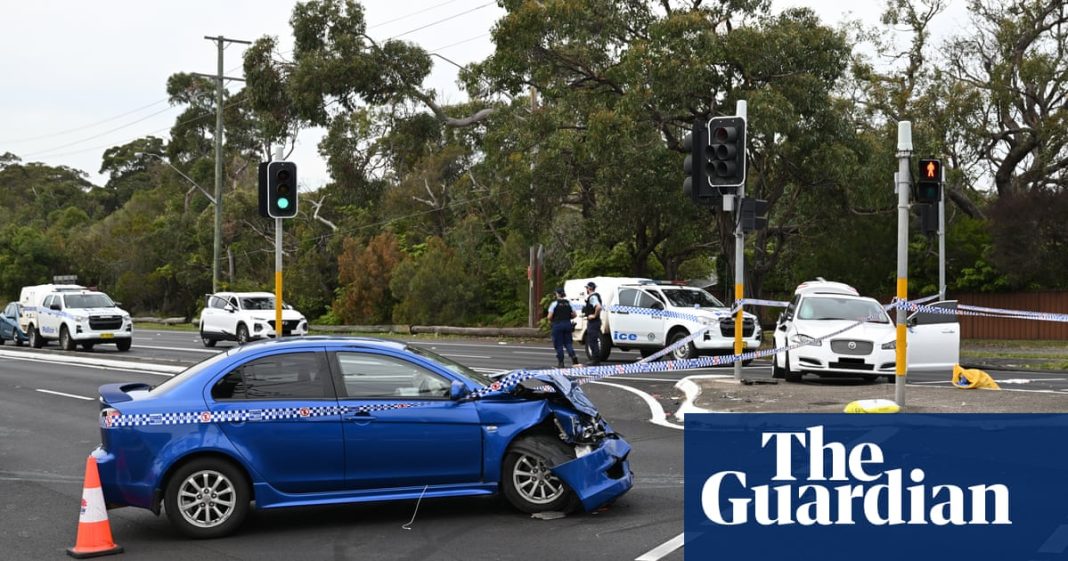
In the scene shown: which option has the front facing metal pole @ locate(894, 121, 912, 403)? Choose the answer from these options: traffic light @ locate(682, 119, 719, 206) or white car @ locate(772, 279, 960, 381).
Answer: the white car

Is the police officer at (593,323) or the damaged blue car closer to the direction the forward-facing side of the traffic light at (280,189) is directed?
the damaged blue car

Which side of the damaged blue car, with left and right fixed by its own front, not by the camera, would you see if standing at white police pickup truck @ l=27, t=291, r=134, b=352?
left

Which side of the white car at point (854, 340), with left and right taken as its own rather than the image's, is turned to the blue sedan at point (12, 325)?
right

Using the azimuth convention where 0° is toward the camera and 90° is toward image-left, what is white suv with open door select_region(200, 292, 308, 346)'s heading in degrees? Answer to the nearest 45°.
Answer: approximately 315°

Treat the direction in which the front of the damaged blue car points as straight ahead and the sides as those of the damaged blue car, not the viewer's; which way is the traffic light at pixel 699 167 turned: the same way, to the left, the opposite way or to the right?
the opposite way

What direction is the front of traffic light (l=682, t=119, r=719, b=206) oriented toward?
to the viewer's left

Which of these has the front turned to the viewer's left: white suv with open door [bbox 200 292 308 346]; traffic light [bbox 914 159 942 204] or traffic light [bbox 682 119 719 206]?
traffic light [bbox 682 119 719 206]

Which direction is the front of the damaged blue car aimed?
to the viewer's right

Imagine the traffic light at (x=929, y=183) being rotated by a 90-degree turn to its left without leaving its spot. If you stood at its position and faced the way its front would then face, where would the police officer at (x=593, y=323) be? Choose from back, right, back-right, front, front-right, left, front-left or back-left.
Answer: back-left

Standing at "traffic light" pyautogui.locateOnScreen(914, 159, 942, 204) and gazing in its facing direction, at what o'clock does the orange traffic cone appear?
The orange traffic cone is roughly at 1 o'clock from the traffic light.

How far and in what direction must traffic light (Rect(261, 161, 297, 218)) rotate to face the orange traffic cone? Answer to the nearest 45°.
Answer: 0° — it already faces it

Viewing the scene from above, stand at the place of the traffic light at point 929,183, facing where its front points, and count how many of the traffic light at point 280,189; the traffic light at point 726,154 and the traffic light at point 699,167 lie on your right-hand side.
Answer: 3
